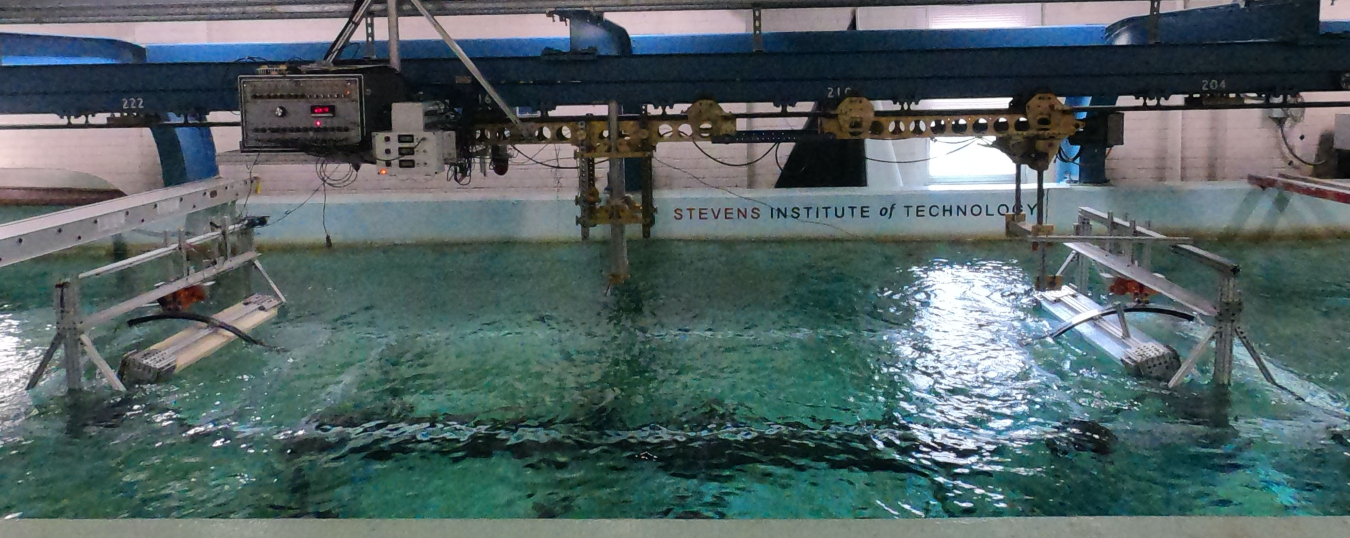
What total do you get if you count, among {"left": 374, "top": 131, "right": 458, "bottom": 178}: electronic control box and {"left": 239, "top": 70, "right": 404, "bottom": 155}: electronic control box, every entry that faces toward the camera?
2

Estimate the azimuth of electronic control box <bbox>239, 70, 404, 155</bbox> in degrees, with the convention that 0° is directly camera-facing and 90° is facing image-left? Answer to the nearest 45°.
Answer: approximately 0°

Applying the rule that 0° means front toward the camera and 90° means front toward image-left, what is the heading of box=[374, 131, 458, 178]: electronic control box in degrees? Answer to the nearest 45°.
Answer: approximately 0°

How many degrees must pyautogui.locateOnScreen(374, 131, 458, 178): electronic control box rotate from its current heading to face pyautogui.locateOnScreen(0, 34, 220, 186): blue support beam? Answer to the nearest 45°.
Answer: approximately 135° to its right

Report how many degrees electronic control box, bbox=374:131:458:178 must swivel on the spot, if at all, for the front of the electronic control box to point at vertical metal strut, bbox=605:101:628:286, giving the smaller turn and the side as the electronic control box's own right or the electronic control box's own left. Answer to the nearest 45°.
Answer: approximately 135° to the electronic control box's own left
